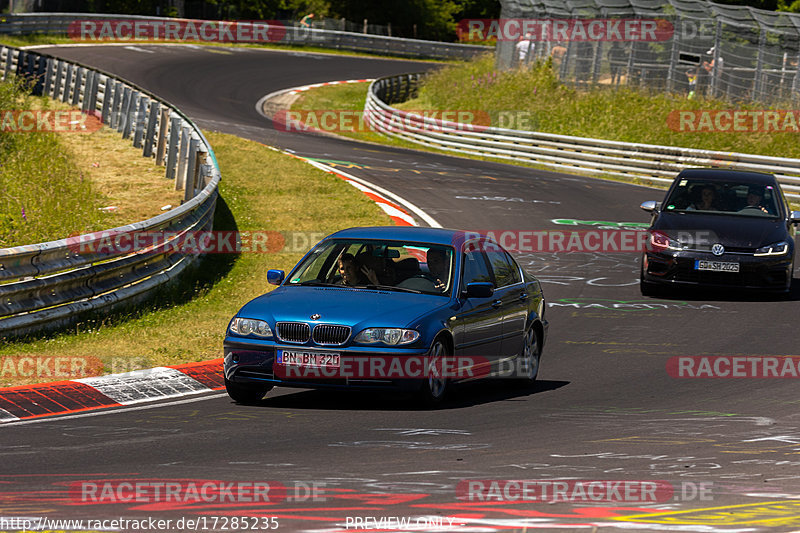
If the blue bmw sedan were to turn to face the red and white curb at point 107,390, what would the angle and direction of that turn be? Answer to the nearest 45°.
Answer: approximately 45° to its right

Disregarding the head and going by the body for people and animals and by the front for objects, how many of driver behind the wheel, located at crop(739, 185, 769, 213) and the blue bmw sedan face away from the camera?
0

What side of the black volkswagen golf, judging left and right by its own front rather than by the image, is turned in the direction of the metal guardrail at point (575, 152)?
back

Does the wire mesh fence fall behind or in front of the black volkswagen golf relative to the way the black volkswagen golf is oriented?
behind

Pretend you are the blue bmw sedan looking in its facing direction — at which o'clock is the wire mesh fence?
The wire mesh fence is roughly at 5 o'clock from the blue bmw sedan.

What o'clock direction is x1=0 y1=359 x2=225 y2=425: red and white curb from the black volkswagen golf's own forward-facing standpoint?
The red and white curb is roughly at 1 o'clock from the black volkswagen golf.

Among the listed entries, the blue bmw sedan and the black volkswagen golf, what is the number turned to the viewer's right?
0

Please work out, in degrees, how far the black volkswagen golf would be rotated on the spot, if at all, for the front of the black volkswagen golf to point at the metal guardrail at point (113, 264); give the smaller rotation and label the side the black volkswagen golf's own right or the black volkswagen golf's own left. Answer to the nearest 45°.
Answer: approximately 45° to the black volkswagen golf's own right

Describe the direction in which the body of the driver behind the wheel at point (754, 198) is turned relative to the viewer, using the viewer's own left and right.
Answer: facing the viewer

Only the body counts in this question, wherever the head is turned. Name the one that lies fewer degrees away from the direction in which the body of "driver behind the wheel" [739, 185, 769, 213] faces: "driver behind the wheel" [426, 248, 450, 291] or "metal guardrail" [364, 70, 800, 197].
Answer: the driver behind the wheel

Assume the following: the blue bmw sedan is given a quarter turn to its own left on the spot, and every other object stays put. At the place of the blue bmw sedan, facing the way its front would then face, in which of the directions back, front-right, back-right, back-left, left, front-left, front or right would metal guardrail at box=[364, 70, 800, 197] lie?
back-left

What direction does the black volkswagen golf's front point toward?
toward the camera

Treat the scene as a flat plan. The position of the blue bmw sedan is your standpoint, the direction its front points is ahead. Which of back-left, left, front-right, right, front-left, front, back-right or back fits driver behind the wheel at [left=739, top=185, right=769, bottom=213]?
back

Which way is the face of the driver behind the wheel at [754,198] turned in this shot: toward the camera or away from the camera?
toward the camera

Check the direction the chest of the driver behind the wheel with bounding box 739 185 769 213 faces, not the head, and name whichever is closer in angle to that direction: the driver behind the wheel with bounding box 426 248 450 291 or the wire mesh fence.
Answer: the driver behind the wheel
